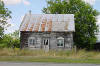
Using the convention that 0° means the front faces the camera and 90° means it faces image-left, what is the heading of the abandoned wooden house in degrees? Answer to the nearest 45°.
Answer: approximately 0°

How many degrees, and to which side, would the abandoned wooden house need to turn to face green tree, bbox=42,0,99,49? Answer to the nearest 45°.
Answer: approximately 135° to its left
